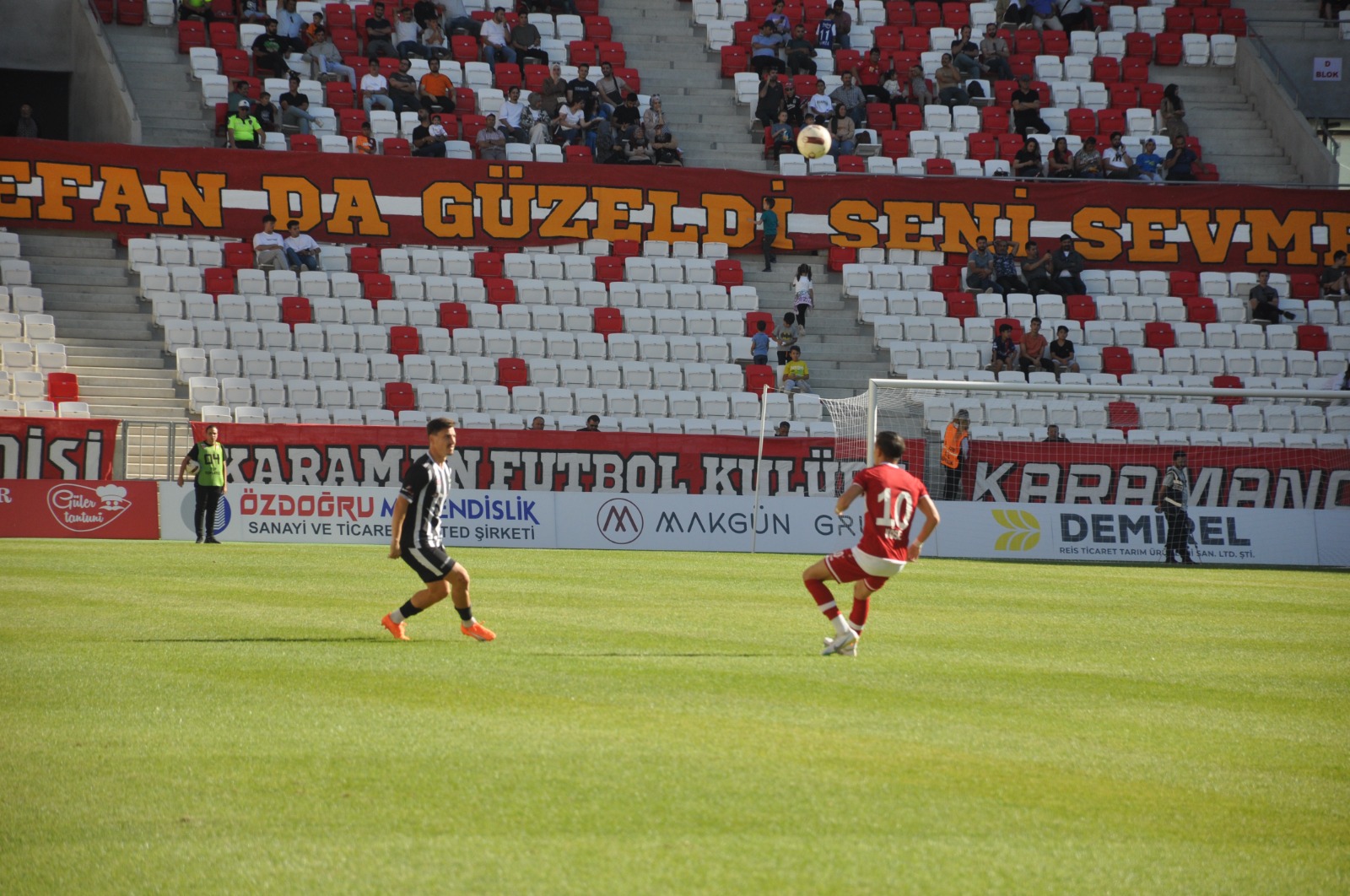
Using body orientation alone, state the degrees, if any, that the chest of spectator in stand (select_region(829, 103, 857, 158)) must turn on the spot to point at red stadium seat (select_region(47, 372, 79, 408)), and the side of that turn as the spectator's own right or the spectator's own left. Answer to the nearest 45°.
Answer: approximately 45° to the spectator's own right

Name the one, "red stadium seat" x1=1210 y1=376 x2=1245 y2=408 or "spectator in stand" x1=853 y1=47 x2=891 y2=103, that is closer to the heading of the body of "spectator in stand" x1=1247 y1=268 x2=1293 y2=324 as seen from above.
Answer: the red stadium seat

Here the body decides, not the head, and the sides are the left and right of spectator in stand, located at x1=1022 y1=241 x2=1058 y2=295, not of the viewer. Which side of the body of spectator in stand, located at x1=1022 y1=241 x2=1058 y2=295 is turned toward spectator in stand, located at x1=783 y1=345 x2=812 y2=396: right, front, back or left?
right

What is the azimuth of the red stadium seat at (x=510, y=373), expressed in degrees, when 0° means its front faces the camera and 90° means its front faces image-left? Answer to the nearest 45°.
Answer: approximately 0°

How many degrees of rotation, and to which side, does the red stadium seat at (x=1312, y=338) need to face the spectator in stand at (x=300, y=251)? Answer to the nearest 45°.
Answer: approximately 45° to its right

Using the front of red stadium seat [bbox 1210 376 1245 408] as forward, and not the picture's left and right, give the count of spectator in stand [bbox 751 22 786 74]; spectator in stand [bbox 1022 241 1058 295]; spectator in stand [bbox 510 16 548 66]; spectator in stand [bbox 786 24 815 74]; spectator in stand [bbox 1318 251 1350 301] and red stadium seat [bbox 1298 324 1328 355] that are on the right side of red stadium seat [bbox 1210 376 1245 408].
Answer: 4

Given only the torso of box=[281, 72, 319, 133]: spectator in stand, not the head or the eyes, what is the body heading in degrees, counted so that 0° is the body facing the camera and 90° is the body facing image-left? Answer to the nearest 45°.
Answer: approximately 315°
